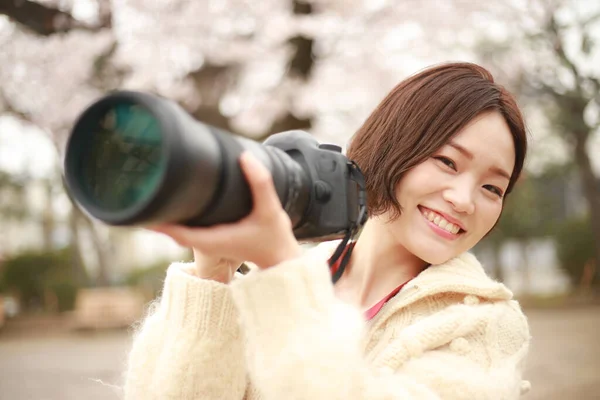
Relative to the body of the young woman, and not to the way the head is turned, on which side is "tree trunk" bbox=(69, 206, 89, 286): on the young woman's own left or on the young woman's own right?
on the young woman's own right

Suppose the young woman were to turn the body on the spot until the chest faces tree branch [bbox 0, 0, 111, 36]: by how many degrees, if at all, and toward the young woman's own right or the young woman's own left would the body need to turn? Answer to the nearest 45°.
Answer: approximately 90° to the young woman's own right

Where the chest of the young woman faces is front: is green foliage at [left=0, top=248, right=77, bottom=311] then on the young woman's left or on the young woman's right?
on the young woman's right

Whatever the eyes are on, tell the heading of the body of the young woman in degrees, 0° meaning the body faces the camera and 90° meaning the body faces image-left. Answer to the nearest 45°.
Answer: approximately 45°
